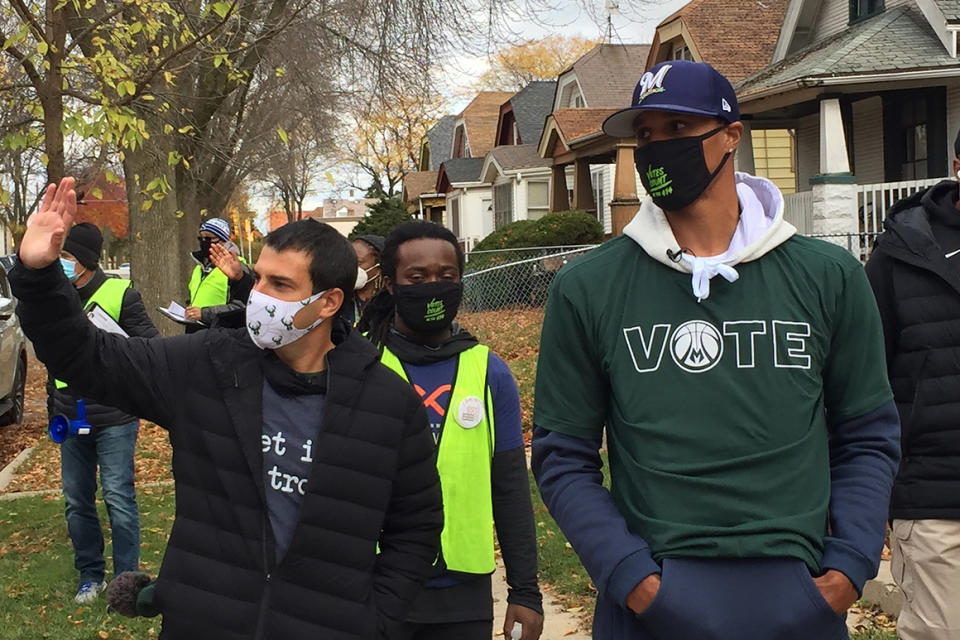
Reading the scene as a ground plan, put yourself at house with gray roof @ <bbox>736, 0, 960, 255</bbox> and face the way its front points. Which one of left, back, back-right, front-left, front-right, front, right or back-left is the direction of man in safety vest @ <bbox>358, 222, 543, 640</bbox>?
front-left

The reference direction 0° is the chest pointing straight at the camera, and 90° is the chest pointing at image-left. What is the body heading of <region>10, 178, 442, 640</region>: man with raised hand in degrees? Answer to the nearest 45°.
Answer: approximately 45°

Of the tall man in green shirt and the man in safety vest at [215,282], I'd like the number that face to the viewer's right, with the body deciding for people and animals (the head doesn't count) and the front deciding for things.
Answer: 0

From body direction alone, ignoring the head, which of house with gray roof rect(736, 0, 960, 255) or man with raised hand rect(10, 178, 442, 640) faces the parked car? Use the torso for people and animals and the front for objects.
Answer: the house with gray roof

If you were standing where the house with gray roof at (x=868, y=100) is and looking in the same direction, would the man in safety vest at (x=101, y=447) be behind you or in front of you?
in front

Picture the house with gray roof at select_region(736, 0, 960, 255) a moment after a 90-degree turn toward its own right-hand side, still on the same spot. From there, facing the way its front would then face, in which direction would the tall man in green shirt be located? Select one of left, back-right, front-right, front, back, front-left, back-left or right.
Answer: back-left

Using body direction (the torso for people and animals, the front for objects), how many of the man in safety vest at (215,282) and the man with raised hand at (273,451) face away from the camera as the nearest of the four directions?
0

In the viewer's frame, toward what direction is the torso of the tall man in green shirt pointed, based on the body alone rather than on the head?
toward the camera

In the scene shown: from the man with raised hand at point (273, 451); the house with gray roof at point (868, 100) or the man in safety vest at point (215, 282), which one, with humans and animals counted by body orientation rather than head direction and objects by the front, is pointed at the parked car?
the house with gray roof

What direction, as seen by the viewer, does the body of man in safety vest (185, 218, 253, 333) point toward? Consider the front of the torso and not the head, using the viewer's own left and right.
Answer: facing the viewer and to the left of the viewer

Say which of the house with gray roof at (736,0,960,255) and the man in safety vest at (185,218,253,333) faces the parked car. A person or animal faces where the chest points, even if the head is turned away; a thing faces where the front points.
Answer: the house with gray roof

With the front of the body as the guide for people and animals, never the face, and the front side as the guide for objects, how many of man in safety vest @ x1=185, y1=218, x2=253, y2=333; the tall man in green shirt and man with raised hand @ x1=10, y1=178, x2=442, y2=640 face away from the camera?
0

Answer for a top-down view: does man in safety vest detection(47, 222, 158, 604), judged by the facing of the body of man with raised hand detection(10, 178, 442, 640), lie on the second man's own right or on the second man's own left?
on the second man's own right
